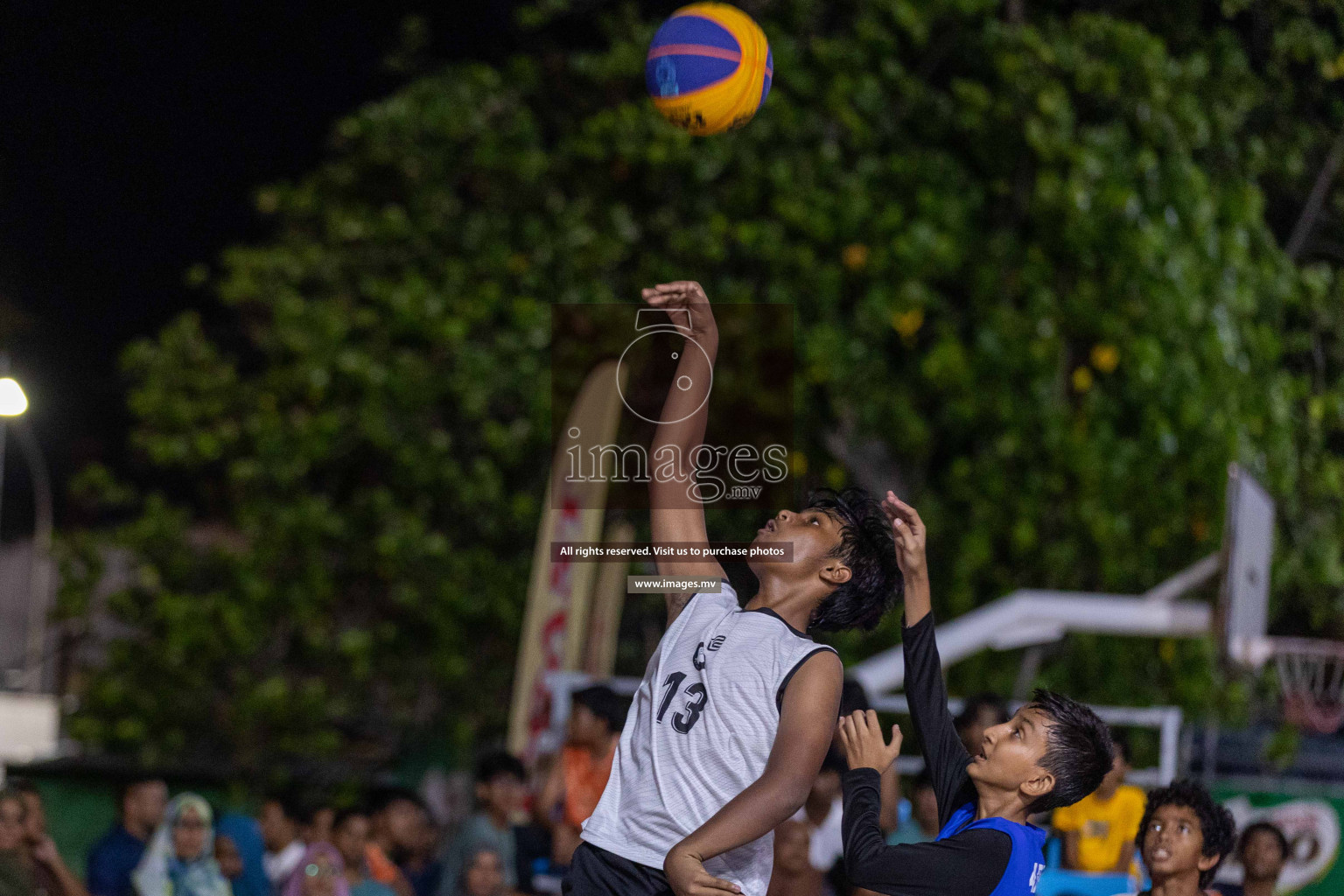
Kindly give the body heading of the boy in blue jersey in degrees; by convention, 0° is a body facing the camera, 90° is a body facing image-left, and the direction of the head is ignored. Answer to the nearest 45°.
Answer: approximately 90°

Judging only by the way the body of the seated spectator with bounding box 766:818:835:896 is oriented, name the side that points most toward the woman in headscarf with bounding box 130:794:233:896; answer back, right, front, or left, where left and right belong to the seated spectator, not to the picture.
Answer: right

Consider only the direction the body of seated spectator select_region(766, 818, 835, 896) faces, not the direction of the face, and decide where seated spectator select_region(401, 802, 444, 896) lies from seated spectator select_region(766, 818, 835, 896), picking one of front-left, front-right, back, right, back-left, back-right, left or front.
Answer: back-right

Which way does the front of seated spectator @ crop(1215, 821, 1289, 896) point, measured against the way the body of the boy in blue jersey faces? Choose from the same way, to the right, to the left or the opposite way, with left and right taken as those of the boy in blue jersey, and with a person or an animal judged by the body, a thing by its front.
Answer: to the left

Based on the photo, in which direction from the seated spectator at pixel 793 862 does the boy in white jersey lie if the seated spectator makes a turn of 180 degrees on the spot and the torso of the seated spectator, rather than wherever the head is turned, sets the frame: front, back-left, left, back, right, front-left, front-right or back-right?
back

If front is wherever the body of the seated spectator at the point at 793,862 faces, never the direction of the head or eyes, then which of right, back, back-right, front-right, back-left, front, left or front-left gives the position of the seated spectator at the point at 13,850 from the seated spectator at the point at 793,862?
right

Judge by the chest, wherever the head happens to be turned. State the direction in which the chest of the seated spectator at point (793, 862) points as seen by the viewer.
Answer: toward the camera

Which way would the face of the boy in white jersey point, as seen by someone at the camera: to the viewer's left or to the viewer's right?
to the viewer's left

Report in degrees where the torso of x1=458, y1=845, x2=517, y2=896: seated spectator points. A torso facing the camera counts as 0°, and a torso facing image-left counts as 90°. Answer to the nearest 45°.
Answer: approximately 0°

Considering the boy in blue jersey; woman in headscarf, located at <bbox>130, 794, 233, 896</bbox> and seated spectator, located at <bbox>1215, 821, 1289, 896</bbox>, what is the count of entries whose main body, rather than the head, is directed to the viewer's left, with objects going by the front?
1
